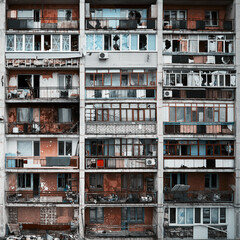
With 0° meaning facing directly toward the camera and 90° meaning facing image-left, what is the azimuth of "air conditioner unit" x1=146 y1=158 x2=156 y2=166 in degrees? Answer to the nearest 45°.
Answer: approximately 0°

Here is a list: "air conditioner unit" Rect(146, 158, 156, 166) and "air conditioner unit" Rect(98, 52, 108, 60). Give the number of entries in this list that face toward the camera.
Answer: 2
